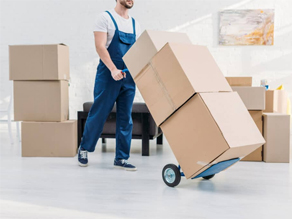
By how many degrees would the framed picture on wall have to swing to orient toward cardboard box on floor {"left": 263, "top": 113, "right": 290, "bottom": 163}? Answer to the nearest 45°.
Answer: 0° — it already faces it

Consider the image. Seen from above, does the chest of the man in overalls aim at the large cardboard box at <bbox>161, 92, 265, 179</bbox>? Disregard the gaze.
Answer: yes

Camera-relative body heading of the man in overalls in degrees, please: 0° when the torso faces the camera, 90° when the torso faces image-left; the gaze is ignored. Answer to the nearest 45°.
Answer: approximately 315°

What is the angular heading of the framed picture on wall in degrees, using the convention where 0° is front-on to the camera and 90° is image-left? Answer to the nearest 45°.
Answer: approximately 0°

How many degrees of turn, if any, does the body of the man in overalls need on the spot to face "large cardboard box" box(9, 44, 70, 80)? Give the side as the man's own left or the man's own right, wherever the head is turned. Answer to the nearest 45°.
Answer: approximately 180°

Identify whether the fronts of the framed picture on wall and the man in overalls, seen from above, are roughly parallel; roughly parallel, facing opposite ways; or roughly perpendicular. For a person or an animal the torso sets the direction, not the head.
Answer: roughly perpendicular

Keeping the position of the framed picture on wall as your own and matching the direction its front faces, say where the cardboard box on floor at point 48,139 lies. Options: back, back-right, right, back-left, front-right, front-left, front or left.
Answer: front-right

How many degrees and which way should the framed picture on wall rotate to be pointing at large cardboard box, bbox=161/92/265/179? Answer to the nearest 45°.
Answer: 0° — it already faces it

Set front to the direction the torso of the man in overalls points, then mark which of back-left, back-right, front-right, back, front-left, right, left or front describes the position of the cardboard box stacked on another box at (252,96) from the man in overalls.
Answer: front-left

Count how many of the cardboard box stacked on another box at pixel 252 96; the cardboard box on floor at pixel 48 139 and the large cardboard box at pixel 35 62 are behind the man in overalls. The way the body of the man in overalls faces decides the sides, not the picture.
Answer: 2

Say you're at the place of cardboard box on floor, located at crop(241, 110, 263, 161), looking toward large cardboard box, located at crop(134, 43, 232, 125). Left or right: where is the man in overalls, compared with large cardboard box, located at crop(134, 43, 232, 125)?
right
